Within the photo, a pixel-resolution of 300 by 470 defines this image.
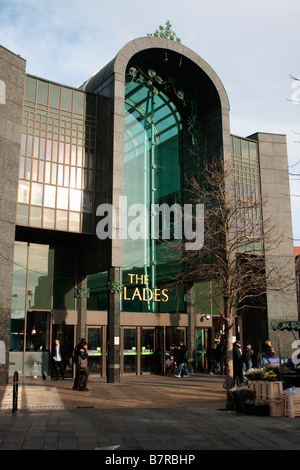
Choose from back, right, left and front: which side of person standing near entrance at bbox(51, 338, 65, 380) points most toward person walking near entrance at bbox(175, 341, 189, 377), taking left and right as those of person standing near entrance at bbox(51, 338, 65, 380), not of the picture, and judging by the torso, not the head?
left

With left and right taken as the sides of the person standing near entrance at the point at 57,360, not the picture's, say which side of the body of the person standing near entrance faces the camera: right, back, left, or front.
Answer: front

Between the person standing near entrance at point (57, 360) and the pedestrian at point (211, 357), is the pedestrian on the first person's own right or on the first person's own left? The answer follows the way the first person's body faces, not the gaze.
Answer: on the first person's own left

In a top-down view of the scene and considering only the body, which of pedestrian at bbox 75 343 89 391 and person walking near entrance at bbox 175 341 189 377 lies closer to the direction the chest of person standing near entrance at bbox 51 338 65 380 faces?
the pedestrian

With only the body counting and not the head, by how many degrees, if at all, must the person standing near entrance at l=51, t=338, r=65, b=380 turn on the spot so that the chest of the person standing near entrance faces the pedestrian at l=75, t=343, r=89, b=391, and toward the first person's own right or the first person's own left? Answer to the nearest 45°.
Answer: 0° — they already face them

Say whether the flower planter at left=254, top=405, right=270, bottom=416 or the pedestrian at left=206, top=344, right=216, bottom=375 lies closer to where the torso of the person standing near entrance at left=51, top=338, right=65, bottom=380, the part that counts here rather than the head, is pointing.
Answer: the flower planter

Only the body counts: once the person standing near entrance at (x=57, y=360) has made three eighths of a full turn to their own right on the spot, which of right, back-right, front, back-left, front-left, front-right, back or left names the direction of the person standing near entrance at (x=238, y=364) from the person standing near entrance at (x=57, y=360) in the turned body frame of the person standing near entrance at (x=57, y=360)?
back

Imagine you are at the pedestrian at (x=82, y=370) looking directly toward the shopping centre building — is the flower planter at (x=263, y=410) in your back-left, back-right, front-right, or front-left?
back-right
